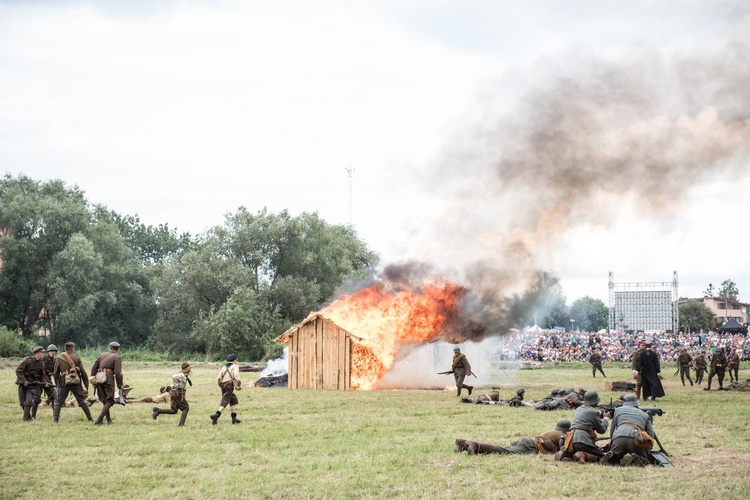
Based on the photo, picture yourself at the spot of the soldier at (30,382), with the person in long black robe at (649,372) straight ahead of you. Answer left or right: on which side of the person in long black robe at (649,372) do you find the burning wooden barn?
left

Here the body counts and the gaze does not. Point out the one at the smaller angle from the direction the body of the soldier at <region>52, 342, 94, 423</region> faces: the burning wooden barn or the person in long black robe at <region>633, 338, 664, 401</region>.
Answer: the burning wooden barn

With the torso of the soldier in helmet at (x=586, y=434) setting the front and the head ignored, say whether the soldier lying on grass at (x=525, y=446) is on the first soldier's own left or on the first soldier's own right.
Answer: on the first soldier's own left

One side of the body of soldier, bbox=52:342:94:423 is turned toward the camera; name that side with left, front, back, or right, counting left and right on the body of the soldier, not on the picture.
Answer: back

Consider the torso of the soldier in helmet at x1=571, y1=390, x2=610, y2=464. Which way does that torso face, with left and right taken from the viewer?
facing away from the viewer and to the right of the viewer

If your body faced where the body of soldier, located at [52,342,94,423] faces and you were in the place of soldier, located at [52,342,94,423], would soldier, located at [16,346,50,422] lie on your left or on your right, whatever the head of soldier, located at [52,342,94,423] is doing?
on your left
